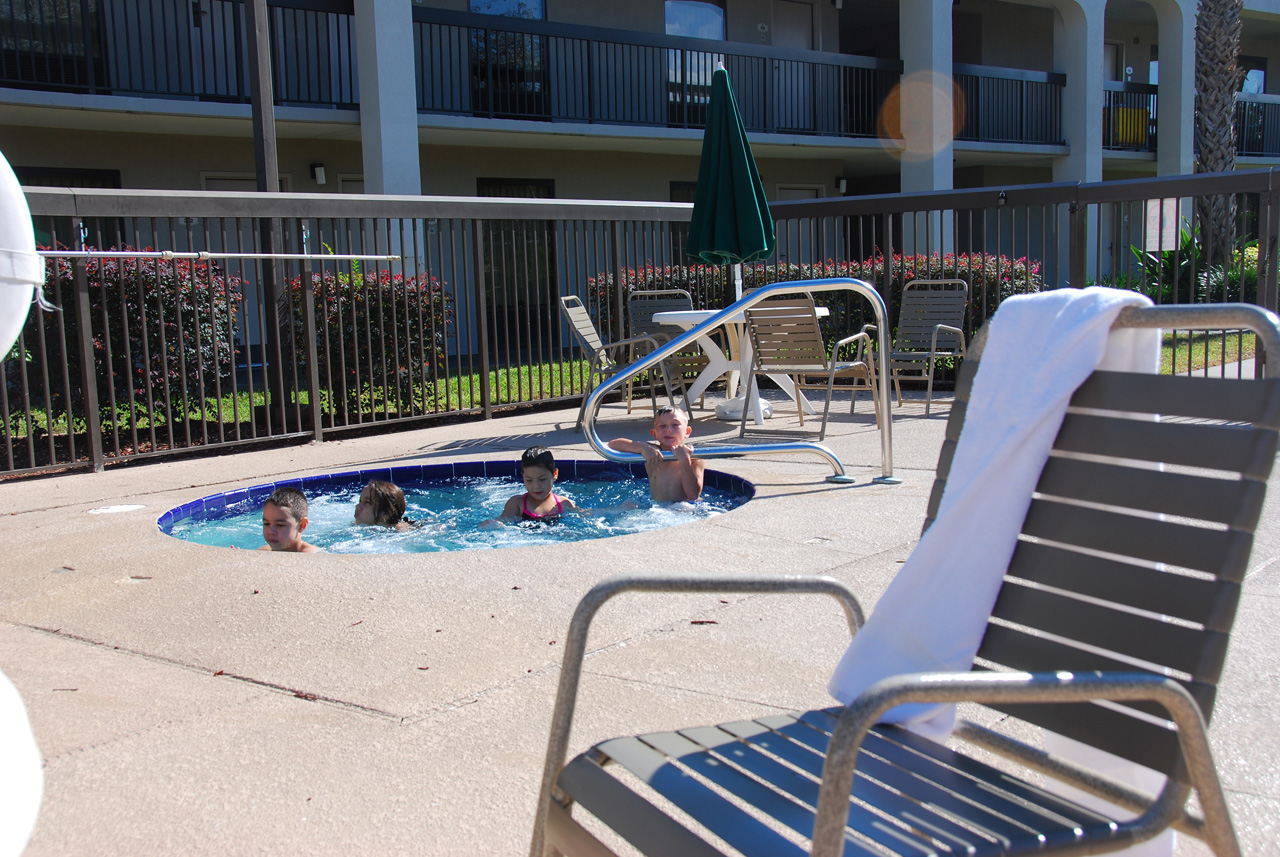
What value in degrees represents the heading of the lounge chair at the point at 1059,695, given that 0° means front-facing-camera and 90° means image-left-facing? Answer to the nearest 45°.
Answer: approximately 45°

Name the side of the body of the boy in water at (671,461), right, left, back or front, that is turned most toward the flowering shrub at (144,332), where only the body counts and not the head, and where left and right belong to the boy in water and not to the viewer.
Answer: right

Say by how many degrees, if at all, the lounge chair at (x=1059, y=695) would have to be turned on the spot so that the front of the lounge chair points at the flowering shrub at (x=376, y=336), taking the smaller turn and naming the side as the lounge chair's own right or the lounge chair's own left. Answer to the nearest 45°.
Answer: approximately 90° to the lounge chair's own right

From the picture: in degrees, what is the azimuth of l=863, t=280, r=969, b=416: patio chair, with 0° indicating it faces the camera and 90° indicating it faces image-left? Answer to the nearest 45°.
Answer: approximately 45°

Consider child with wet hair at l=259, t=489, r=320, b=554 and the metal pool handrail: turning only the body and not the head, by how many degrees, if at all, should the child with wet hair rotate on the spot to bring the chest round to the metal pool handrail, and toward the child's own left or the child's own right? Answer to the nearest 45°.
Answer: approximately 135° to the child's own left

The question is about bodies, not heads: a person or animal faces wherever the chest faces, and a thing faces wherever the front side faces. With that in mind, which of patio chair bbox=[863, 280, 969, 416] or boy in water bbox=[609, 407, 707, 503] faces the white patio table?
the patio chair

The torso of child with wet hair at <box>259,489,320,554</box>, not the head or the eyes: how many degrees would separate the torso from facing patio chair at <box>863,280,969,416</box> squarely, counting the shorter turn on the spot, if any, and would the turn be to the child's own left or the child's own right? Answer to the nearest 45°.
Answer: approximately 180°
